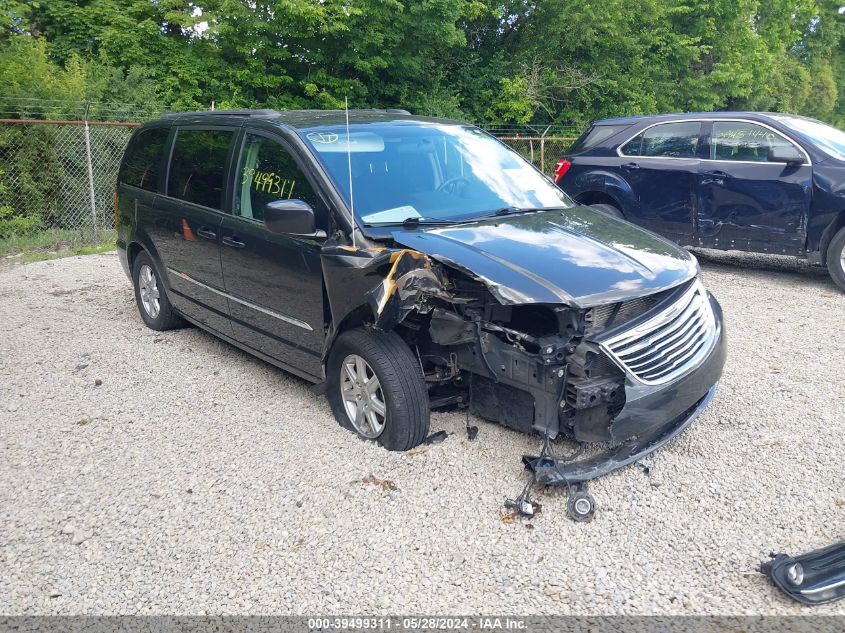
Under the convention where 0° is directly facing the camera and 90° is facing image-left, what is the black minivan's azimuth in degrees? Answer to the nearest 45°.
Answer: approximately 315°

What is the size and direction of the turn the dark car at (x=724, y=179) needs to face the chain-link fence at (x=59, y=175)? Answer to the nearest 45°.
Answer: approximately 135° to its right

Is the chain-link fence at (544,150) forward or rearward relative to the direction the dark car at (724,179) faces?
rearward

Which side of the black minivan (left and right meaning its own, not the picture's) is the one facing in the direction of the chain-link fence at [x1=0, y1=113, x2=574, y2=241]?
back

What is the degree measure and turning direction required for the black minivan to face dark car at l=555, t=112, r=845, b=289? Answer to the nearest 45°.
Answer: approximately 90° to its left
